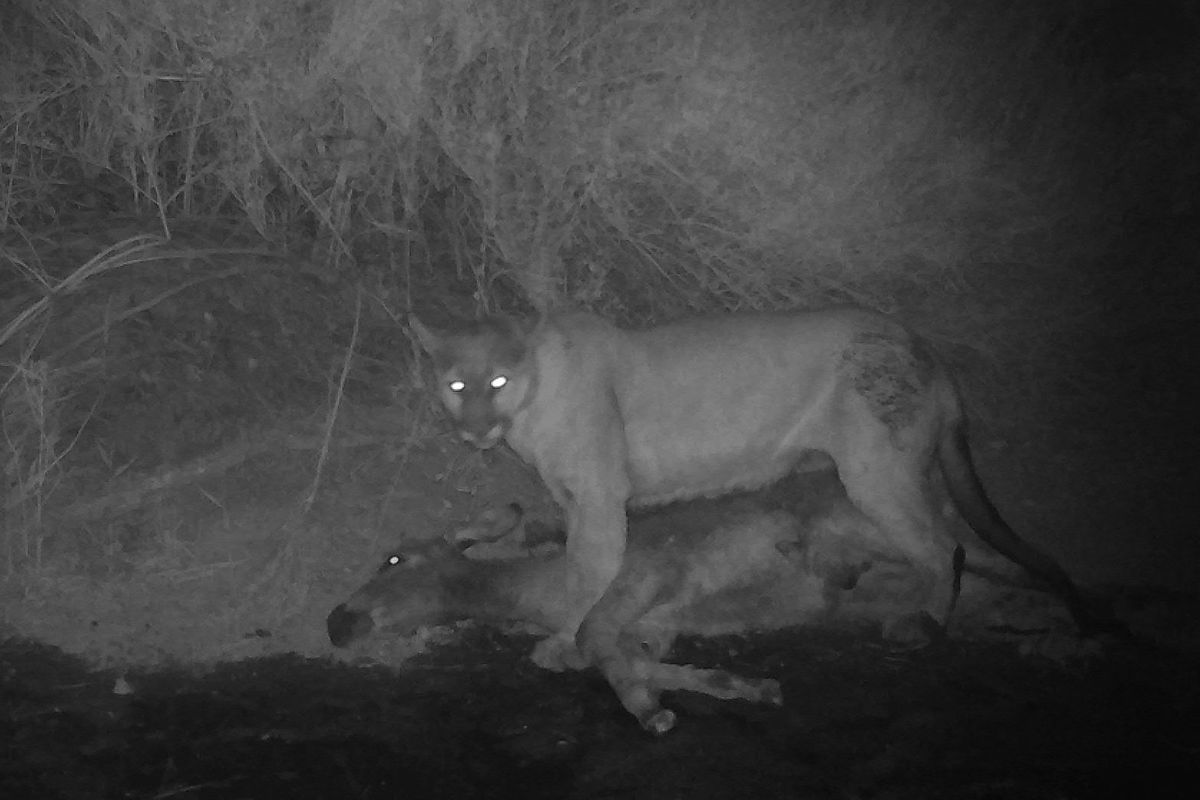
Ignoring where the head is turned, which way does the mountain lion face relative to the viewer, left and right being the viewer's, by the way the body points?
facing to the left of the viewer
